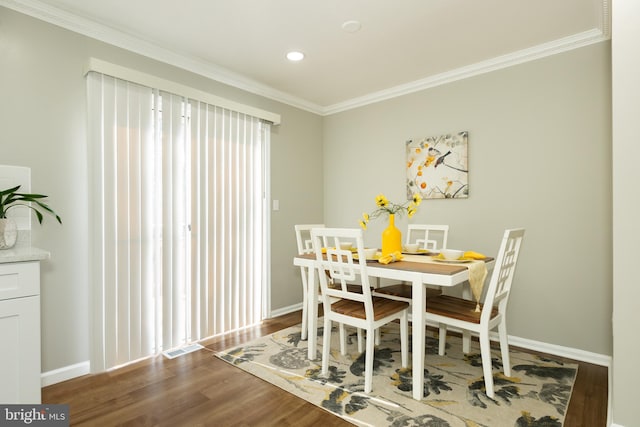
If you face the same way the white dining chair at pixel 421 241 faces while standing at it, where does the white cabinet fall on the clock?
The white cabinet is roughly at 12 o'clock from the white dining chair.

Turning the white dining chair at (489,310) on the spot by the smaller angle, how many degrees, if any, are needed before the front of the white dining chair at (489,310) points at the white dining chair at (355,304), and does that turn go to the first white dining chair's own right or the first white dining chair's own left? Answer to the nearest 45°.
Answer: approximately 45° to the first white dining chair's own left

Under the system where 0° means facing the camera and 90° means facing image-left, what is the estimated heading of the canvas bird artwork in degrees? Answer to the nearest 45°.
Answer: approximately 45°

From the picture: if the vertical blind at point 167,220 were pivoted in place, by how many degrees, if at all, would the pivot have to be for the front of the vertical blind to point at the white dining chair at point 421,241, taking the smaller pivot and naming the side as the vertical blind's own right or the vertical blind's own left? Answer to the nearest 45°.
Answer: approximately 45° to the vertical blind's own left

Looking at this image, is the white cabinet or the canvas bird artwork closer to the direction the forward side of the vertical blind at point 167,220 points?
the canvas bird artwork

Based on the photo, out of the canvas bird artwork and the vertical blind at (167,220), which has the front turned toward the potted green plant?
the canvas bird artwork

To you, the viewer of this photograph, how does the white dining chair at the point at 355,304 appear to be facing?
facing away from the viewer and to the right of the viewer

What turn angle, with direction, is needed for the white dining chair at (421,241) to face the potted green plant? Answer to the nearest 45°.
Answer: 0° — it already faces it

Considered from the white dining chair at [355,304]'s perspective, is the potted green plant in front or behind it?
behind

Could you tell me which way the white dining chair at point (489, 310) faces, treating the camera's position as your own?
facing away from the viewer and to the left of the viewer

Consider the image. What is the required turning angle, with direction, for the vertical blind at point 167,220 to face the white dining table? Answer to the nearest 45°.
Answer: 0° — it already faces it
